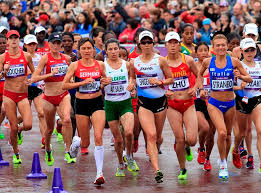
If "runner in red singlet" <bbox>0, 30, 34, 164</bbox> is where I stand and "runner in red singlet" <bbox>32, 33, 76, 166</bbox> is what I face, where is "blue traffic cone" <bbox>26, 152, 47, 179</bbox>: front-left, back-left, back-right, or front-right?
front-right

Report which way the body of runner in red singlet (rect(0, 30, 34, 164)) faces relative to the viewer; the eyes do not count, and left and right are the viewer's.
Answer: facing the viewer

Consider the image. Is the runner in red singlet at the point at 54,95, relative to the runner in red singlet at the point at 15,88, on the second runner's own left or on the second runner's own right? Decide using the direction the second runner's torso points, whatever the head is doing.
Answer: on the second runner's own left
